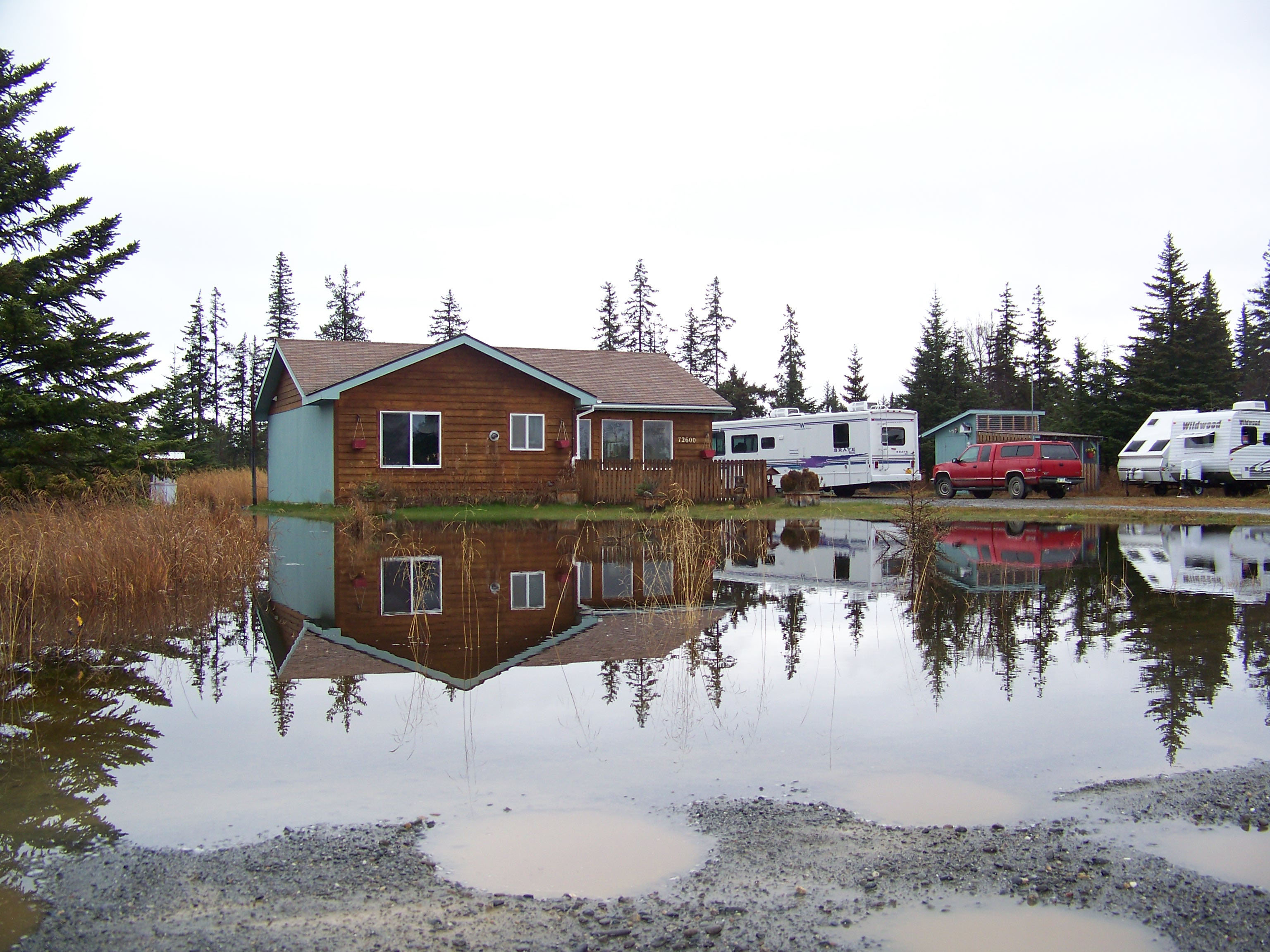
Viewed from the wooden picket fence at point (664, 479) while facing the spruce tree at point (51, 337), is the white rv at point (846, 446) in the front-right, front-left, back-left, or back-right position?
back-right

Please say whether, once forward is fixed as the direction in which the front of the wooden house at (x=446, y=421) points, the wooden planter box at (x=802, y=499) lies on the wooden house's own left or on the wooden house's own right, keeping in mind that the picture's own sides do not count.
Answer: on the wooden house's own left

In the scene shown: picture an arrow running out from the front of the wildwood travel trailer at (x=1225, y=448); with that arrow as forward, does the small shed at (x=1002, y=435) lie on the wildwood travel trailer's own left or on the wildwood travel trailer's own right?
on the wildwood travel trailer's own right

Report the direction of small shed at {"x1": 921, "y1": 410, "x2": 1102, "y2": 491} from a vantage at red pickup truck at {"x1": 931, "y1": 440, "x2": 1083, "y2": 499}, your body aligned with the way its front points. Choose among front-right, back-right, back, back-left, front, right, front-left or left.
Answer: front-right

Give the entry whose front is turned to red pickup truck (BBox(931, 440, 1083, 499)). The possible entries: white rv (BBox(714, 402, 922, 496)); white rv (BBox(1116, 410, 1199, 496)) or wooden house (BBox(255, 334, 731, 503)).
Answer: white rv (BBox(1116, 410, 1199, 496))

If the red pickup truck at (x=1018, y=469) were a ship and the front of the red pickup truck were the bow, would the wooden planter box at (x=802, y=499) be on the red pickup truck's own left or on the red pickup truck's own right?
on the red pickup truck's own left

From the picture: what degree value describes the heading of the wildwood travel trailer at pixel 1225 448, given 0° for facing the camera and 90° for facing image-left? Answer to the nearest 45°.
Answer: approximately 45°

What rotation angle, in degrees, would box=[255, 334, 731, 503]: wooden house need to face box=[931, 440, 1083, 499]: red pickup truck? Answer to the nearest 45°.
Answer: approximately 90° to its left
